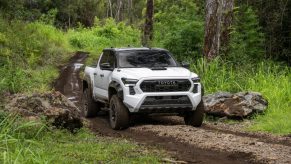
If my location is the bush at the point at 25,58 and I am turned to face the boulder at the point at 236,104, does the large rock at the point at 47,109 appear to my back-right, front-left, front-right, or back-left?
front-right

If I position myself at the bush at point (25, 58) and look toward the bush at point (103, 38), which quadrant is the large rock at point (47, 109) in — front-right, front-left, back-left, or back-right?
back-right

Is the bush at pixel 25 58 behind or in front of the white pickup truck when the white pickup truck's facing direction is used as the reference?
behind

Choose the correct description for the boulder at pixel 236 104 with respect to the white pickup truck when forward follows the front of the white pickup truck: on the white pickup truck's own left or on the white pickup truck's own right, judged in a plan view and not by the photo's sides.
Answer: on the white pickup truck's own left

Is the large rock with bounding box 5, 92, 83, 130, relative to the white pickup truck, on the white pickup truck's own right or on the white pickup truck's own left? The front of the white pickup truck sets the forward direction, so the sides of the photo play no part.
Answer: on the white pickup truck's own right

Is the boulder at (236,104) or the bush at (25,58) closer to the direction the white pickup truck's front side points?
the boulder

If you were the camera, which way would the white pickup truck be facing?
facing the viewer and to the right of the viewer

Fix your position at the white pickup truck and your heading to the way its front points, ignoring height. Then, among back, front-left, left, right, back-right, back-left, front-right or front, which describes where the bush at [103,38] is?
back-left
